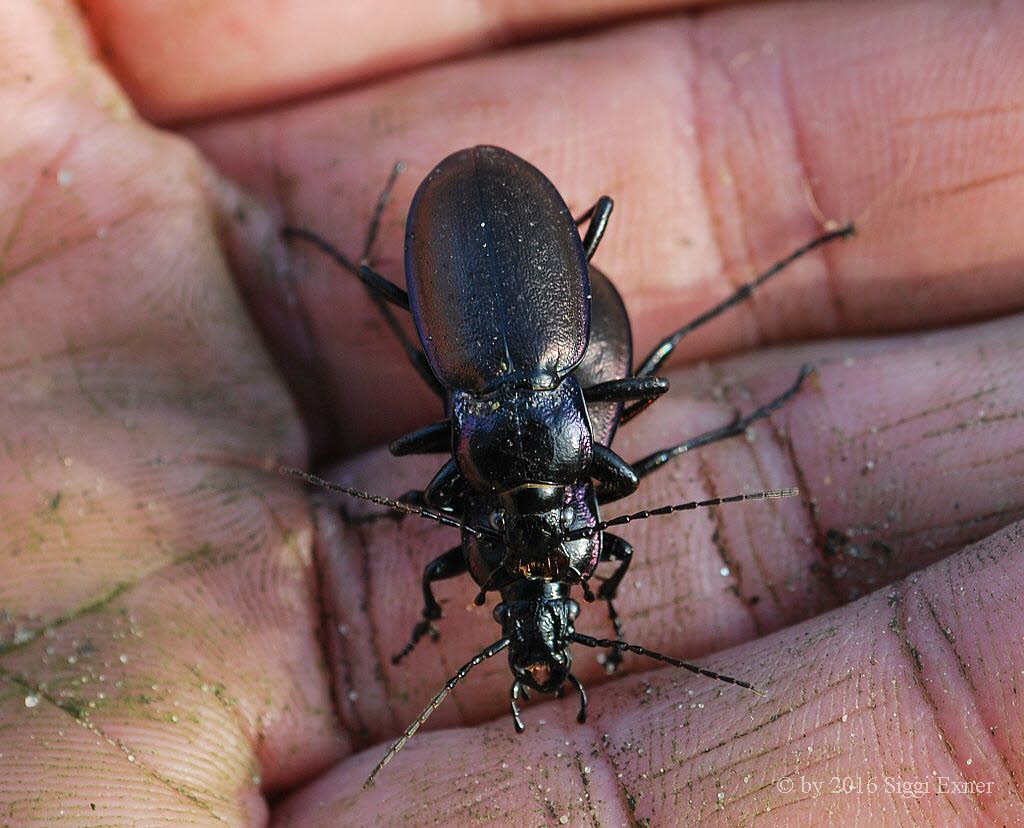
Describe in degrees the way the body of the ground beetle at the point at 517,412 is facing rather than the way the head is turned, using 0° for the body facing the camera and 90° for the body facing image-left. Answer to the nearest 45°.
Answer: approximately 0°
